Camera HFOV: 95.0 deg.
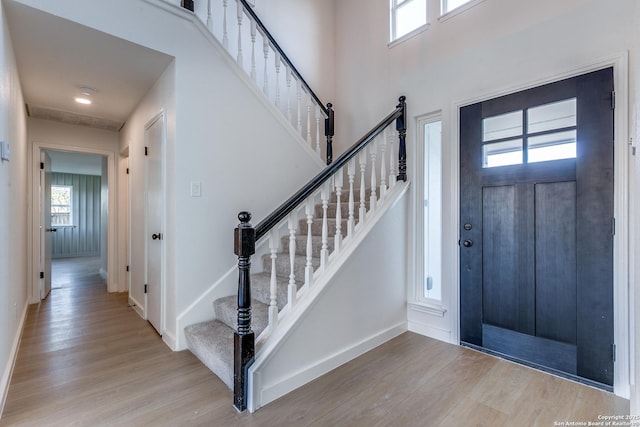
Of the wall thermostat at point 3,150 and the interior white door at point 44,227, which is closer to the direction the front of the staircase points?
the wall thermostat

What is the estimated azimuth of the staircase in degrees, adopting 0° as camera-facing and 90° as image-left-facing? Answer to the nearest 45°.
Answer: approximately 45°

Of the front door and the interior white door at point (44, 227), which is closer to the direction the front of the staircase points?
the interior white door
